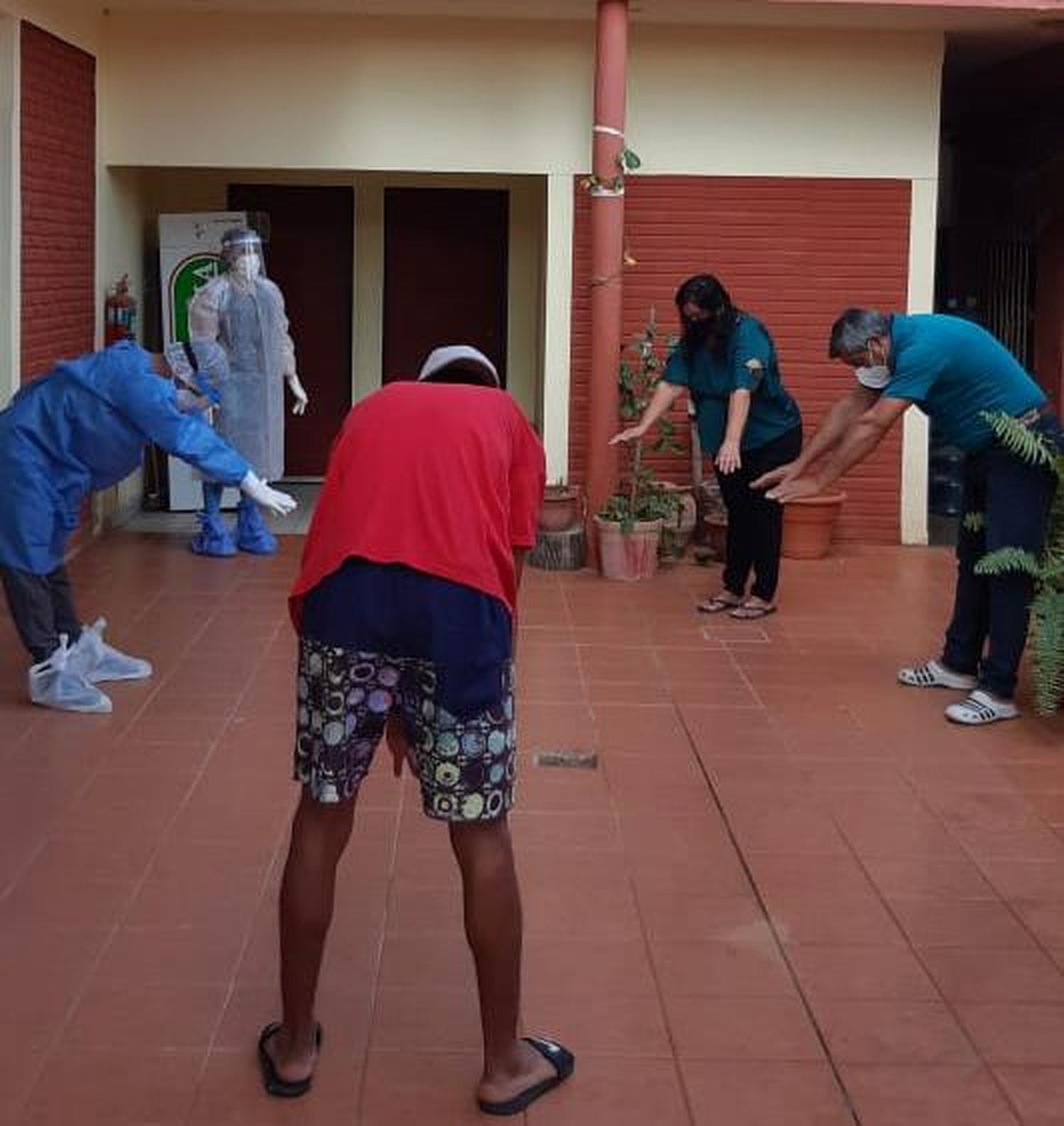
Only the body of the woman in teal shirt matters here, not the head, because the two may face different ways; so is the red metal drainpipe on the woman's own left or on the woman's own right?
on the woman's own right

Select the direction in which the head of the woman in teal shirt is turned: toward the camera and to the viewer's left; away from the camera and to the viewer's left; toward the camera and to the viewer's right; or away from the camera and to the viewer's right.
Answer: toward the camera and to the viewer's left

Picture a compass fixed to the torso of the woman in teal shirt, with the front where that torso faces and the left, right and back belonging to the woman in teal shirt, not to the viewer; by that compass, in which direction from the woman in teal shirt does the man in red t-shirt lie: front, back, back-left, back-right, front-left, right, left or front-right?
front-left

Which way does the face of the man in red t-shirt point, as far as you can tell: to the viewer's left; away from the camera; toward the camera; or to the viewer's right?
away from the camera

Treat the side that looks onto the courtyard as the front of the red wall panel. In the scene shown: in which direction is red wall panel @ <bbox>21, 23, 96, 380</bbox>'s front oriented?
to the viewer's right

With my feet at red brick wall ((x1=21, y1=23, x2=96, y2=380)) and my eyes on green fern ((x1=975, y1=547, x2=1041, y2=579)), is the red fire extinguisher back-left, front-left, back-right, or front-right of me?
back-left

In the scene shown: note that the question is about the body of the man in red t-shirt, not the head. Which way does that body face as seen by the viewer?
away from the camera

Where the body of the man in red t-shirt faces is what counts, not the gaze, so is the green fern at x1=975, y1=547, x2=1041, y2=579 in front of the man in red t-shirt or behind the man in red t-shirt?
in front

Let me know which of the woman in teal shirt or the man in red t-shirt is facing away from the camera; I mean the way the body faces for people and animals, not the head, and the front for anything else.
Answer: the man in red t-shirt

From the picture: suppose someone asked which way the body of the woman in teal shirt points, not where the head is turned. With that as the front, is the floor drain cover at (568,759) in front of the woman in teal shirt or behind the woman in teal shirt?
in front

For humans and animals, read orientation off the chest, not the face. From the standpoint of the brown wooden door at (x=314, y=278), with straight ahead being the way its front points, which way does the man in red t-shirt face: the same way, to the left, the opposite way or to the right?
the opposite way
